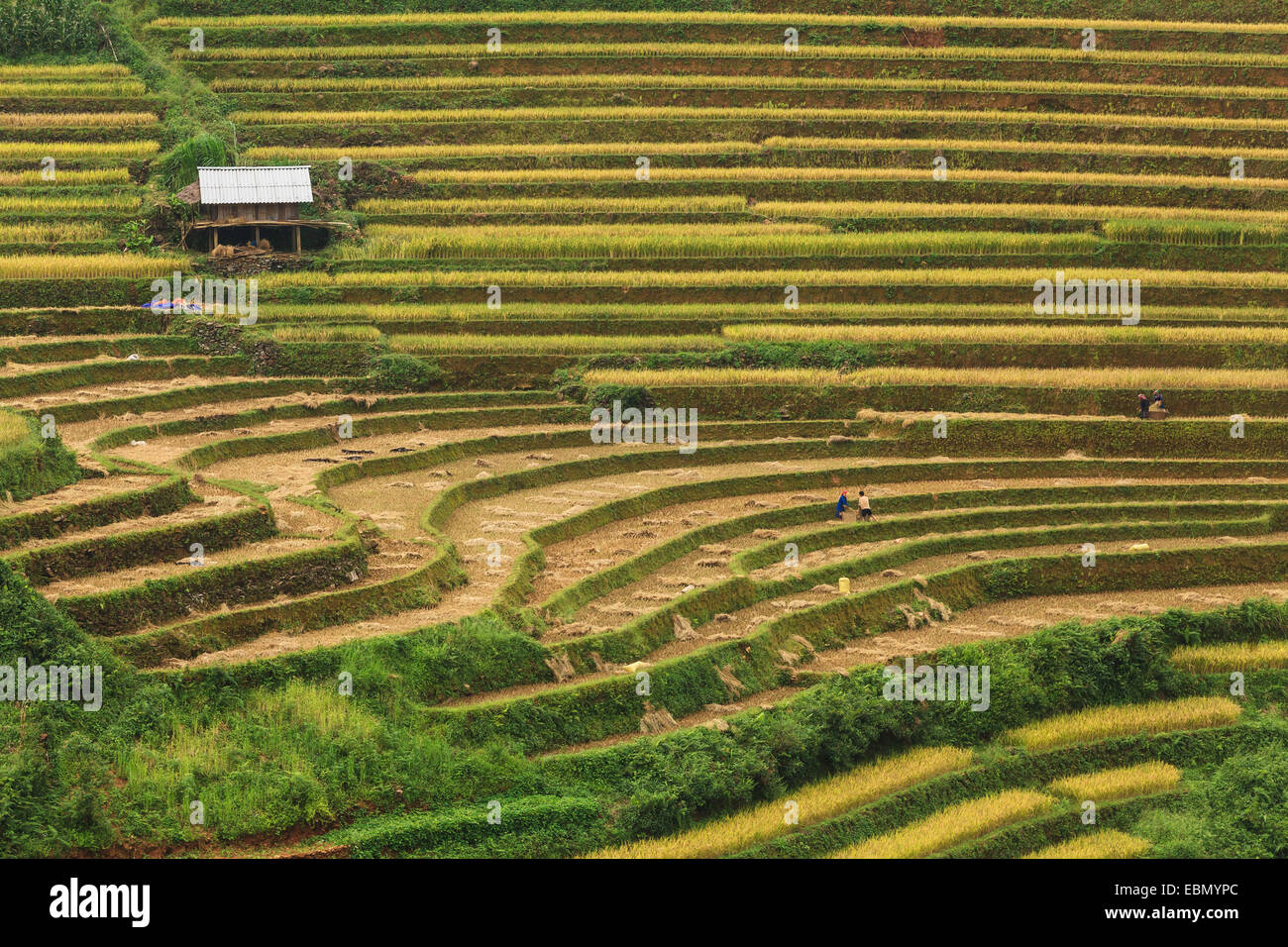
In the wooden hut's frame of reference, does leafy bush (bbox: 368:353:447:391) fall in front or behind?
in front

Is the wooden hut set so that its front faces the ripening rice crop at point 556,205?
no

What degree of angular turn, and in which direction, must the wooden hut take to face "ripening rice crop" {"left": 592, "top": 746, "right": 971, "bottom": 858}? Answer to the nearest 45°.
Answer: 0° — it already faces it

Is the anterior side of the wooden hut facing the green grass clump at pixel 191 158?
no

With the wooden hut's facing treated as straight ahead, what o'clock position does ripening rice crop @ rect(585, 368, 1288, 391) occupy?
The ripening rice crop is roughly at 10 o'clock from the wooden hut.

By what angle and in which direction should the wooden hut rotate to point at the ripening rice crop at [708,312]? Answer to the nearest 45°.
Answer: approximately 45° to its left

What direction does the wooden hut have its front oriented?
toward the camera

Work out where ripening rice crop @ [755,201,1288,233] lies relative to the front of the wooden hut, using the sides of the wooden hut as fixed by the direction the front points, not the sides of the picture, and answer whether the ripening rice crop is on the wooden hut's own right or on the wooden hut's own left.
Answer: on the wooden hut's own left

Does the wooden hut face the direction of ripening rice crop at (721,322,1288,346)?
no

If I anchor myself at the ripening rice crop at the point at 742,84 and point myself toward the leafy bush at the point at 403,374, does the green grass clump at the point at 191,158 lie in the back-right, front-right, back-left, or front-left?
front-right

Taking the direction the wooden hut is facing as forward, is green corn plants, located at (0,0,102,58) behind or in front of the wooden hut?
behind

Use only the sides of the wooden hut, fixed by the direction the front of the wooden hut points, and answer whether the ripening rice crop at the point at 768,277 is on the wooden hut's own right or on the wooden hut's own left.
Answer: on the wooden hut's own left

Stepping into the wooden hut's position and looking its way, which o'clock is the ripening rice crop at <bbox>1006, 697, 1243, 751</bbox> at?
The ripening rice crop is roughly at 11 o'clock from the wooden hut.

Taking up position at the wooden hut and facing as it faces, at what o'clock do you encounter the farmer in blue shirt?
The farmer in blue shirt is roughly at 11 o'clock from the wooden hut.

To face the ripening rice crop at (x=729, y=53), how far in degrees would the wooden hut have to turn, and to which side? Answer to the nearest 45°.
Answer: approximately 135° to its left
